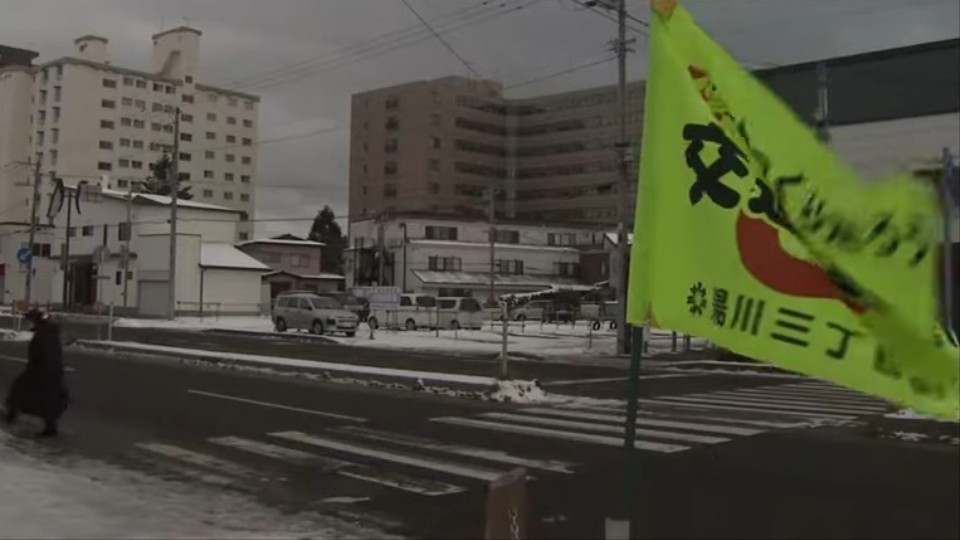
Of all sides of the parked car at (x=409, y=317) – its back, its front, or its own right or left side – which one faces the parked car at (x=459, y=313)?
back

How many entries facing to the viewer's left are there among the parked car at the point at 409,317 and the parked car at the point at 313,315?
1

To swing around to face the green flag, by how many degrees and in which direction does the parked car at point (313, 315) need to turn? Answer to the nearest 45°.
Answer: approximately 45° to its right

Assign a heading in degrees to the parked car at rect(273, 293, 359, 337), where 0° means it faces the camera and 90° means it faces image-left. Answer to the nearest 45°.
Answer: approximately 315°

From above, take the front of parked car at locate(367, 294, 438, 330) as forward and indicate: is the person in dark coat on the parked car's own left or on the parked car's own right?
on the parked car's own left

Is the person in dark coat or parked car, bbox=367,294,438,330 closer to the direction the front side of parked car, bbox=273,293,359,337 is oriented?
the person in dark coat

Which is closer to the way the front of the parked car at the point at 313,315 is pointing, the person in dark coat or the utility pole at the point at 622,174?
the utility pole

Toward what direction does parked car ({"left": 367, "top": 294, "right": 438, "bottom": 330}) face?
to the viewer's left
